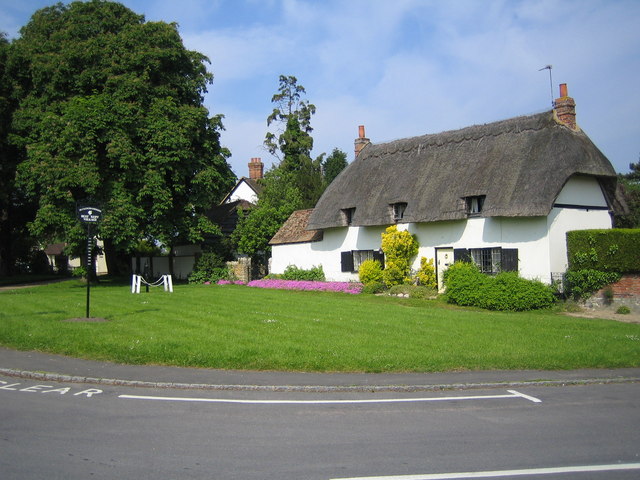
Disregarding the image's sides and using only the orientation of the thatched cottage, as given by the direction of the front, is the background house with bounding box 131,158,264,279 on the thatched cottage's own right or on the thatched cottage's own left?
on the thatched cottage's own right

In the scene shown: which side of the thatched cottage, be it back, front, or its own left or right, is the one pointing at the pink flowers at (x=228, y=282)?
right

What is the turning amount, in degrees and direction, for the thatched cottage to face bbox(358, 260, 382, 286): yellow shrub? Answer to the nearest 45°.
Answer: approximately 90° to its right

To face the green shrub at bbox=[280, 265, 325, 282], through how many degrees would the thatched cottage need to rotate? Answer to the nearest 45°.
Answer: approximately 90° to its right

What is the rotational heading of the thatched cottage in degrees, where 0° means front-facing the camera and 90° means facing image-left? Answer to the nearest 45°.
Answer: approximately 45°

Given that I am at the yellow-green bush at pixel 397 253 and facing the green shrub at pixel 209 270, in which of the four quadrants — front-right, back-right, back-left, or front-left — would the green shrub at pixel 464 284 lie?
back-left

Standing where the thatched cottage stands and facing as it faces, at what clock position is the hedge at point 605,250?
The hedge is roughly at 9 o'clock from the thatched cottage.

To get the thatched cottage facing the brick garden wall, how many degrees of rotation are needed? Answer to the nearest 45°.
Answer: approximately 90° to its left
